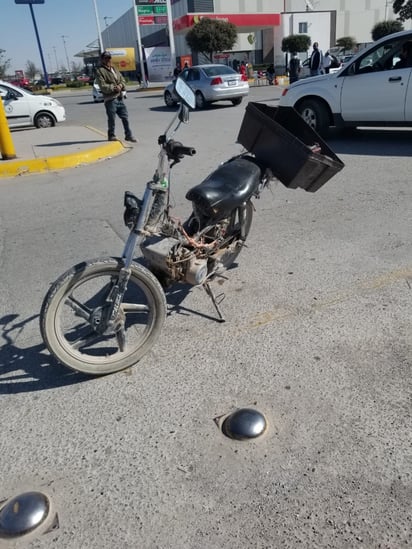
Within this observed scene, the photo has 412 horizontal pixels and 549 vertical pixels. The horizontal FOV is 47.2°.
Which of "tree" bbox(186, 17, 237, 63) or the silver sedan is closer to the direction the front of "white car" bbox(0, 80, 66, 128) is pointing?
the silver sedan

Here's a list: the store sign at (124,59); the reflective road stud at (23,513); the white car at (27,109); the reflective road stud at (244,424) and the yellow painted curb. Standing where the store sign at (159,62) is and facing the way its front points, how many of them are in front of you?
4

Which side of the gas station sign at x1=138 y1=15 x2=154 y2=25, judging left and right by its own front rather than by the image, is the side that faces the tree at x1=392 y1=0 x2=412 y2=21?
left

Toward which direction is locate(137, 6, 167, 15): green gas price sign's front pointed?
toward the camera

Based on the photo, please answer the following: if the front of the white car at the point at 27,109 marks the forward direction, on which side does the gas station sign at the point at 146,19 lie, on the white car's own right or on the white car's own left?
on the white car's own left

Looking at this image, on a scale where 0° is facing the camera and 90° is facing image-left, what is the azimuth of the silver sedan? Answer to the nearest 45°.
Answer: approximately 135°

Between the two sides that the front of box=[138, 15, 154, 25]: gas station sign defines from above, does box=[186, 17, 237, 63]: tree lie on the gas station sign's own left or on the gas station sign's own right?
on the gas station sign's own left

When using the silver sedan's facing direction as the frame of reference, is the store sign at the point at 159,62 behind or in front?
in front

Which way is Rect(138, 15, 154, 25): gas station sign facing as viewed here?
toward the camera

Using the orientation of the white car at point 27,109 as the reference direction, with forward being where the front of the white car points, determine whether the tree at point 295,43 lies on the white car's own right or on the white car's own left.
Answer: on the white car's own left

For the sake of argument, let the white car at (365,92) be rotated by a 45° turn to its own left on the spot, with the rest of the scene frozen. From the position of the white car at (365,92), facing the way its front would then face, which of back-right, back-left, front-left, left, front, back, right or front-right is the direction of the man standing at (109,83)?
front-right

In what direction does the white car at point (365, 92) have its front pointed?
to the viewer's left
